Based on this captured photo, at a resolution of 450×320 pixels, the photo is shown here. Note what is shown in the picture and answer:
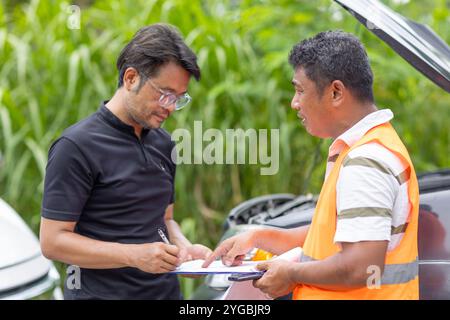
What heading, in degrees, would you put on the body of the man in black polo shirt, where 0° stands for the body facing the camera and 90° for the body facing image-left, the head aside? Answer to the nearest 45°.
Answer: approximately 315°

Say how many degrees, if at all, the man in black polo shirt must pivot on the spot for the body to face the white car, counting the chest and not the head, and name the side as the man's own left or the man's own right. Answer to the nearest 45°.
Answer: approximately 180°
